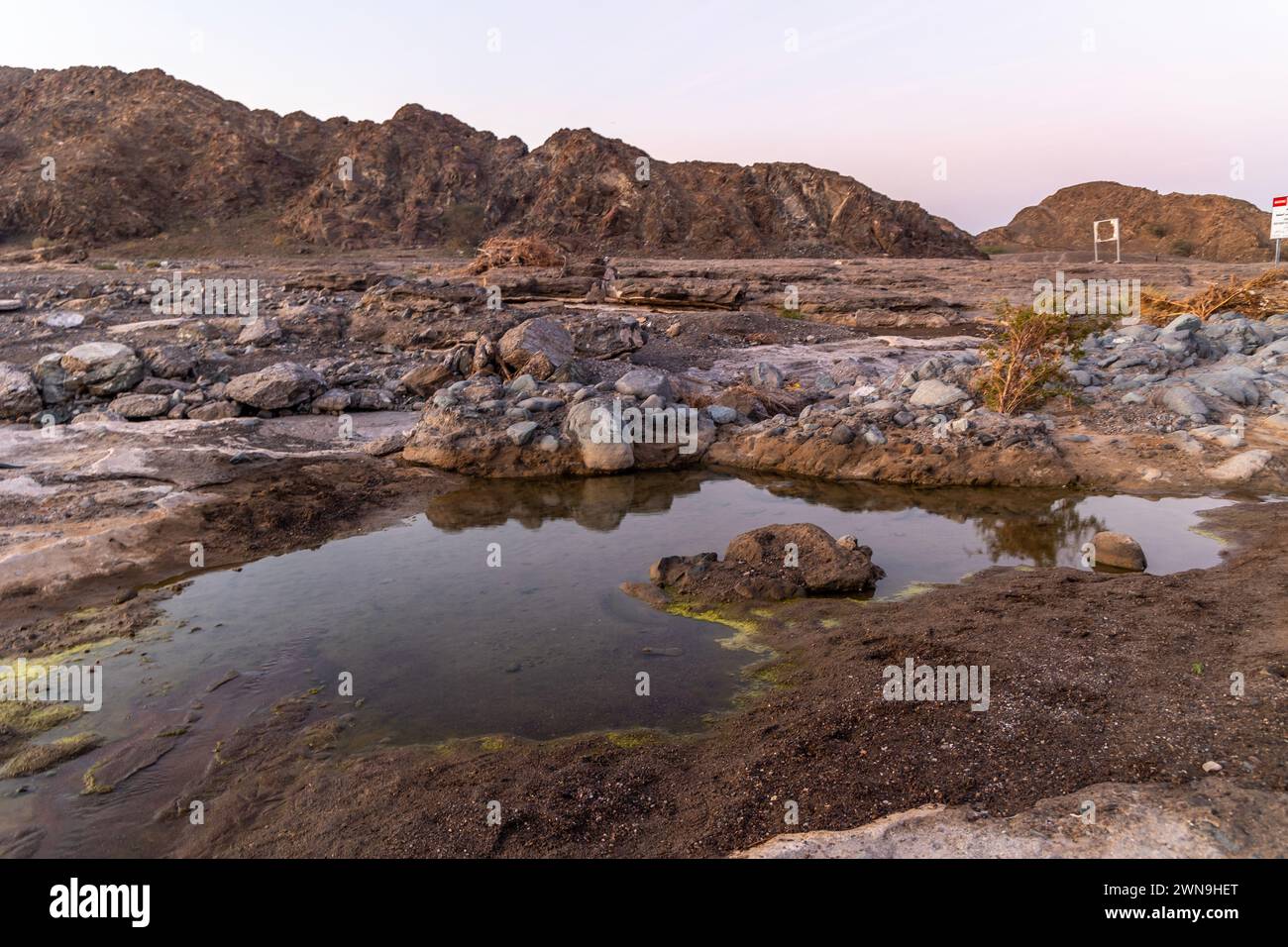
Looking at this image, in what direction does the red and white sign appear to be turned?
toward the camera

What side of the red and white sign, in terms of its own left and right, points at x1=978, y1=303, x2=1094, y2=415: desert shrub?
front

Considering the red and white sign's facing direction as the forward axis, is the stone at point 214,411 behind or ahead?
ahead

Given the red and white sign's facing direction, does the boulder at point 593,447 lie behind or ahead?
ahead

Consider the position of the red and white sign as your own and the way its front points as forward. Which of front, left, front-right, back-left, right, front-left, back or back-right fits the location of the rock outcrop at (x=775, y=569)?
front

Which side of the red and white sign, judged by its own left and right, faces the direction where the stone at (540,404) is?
front

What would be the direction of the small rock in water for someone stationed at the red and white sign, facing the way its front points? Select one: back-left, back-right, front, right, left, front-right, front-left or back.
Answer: front

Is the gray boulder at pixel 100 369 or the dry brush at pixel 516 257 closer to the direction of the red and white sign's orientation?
the gray boulder

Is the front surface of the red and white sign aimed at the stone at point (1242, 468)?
yes

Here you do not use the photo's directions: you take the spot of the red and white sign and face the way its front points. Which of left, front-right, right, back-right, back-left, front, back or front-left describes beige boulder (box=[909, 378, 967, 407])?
front

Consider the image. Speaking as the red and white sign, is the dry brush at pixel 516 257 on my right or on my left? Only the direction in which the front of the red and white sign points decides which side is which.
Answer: on my right

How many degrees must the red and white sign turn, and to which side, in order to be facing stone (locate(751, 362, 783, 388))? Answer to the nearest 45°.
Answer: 0° — it already faces it

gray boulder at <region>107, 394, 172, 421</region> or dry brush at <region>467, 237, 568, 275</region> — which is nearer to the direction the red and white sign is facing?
the gray boulder
